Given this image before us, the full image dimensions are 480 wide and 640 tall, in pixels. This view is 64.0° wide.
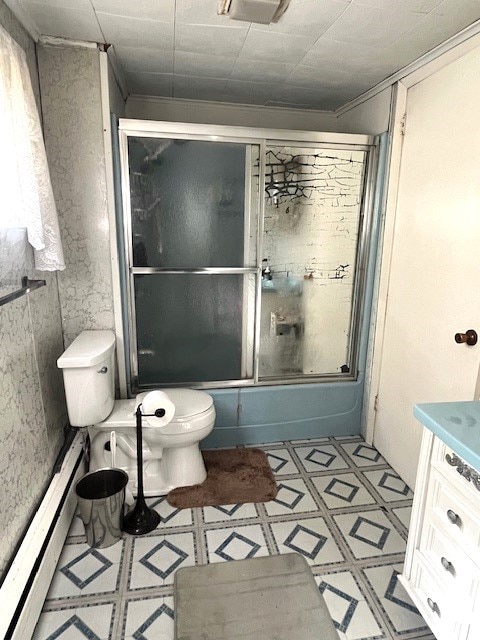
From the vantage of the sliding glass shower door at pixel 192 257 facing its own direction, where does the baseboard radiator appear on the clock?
The baseboard radiator is roughly at 1 o'clock from the sliding glass shower door.

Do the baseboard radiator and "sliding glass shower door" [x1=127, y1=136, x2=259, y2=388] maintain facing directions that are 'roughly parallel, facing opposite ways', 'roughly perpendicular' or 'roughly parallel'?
roughly perpendicular

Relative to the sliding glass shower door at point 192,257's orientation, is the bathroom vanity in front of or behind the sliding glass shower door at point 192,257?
in front

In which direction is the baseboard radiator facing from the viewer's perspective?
to the viewer's right

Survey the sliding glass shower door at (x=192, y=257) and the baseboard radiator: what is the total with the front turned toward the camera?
1

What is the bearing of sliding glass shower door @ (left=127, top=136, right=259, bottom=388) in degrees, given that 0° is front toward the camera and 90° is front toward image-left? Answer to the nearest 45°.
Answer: approximately 0°

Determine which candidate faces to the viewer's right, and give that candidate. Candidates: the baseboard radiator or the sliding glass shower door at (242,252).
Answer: the baseboard radiator

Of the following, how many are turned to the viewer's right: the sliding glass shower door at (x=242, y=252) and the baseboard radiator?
1
